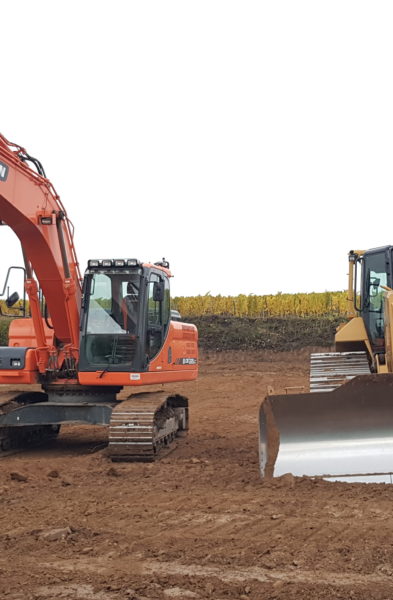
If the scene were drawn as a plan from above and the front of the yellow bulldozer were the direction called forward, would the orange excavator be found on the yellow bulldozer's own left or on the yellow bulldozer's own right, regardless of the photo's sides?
on the yellow bulldozer's own right

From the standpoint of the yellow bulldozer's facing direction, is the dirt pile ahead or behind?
behind

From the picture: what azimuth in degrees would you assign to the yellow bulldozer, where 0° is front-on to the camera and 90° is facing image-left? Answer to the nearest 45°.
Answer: approximately 0°

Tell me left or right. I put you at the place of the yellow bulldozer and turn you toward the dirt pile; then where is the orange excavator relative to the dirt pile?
left
